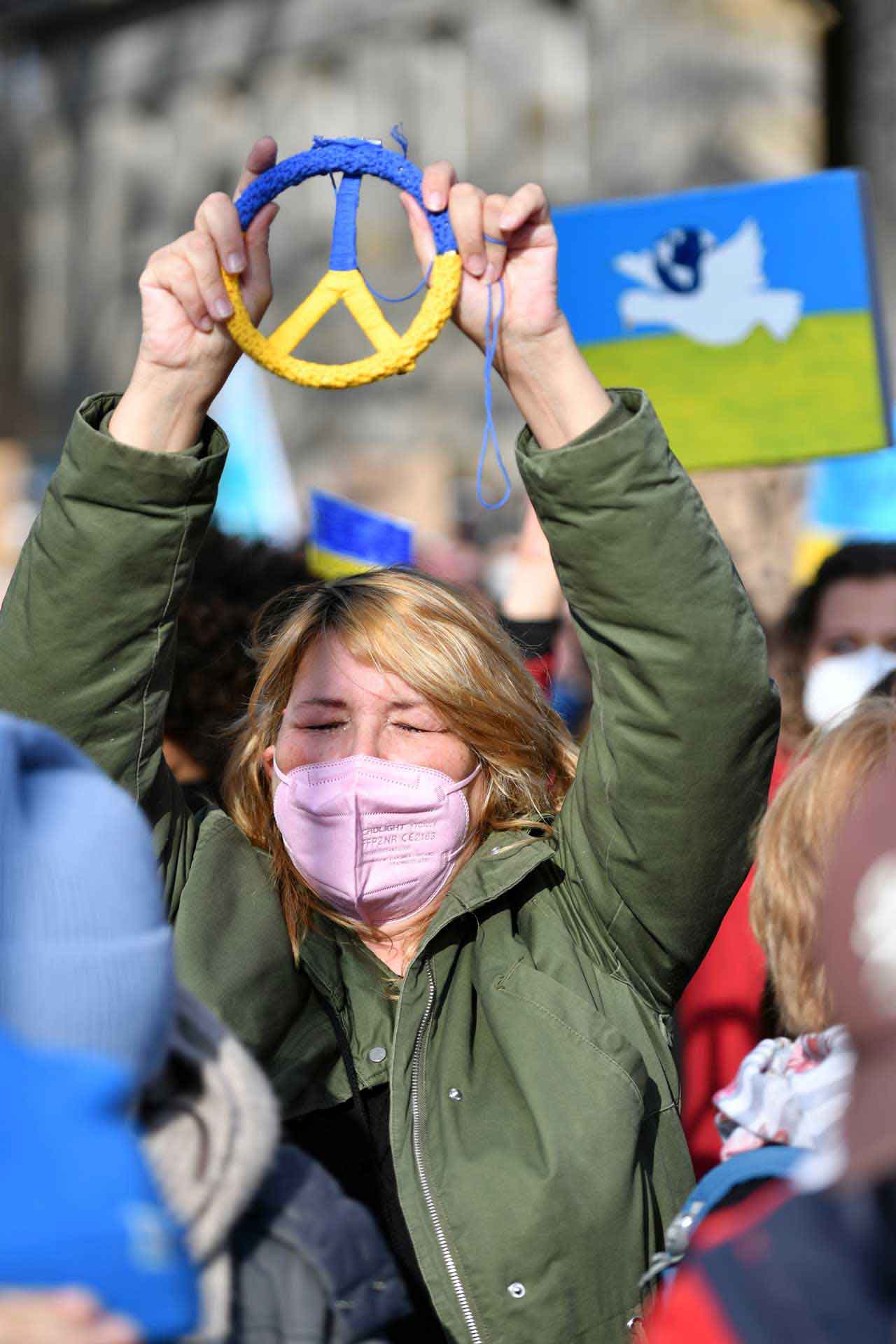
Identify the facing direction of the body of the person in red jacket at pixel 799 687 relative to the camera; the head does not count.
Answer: toward the camera

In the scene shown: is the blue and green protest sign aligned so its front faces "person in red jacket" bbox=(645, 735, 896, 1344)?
yes

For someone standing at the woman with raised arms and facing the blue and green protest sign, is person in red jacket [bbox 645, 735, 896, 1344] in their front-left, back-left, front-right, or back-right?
back-right

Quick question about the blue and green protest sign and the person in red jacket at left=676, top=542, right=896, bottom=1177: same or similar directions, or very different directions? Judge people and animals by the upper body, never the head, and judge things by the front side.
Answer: same or similar directions

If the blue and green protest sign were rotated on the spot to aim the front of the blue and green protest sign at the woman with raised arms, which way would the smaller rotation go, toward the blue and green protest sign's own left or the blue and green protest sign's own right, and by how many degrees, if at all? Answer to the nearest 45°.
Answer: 0° — it already faces them

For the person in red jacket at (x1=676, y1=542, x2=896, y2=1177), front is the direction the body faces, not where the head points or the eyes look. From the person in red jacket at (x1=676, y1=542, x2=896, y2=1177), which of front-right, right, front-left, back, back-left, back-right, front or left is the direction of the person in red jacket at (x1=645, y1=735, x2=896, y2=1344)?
front

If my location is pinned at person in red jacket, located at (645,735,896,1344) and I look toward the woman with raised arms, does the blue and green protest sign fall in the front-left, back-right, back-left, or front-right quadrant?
front-right

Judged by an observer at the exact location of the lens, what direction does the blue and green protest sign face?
facing the viewer

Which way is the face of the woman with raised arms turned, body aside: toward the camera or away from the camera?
toward the camera

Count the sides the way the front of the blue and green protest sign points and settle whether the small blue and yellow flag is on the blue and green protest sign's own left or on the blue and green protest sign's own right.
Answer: on the blue and green protest sign's own right

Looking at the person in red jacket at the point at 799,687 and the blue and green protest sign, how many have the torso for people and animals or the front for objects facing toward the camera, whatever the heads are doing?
2
